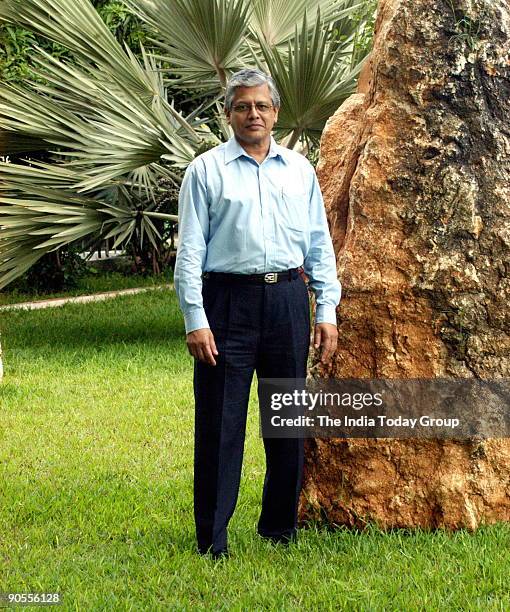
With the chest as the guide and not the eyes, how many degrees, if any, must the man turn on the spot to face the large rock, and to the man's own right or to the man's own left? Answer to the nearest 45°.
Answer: approximately 135° to the man's own left

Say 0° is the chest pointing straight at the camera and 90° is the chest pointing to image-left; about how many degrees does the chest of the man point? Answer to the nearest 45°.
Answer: approximately 0°

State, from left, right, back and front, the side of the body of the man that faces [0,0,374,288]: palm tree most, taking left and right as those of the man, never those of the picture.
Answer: back

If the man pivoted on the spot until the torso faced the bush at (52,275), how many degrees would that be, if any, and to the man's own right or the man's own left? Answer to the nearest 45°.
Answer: approximately 180°
